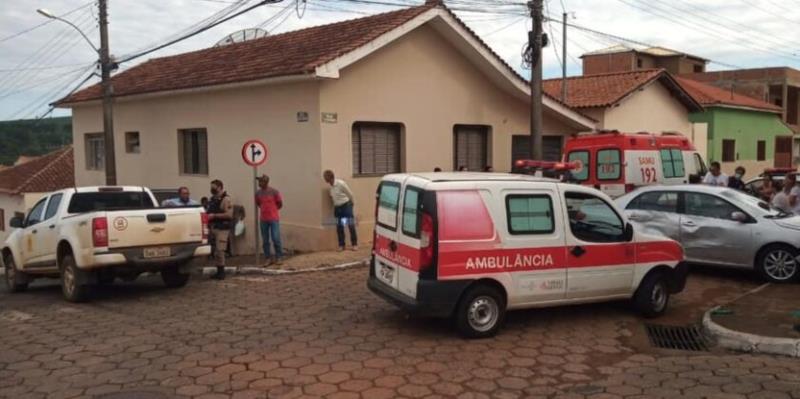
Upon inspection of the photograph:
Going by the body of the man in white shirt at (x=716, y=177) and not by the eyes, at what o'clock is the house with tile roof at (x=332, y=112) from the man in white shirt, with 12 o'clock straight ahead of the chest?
The house with tile roof is roughly at 2 o'clock from the man in white shirt.

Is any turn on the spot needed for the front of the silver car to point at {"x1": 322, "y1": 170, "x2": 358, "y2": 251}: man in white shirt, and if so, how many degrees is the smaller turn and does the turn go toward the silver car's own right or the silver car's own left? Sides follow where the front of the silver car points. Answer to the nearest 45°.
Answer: approximately 135° to the silver car's own right

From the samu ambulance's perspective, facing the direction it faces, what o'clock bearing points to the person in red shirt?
The person in red shirt is roughly at 6 o'clock from the samu ambulance.

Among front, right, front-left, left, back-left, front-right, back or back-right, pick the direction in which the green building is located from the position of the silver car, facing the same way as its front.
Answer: back-left

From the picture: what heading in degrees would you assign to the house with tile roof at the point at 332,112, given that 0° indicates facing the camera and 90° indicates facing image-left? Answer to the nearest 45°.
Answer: approximately 315°

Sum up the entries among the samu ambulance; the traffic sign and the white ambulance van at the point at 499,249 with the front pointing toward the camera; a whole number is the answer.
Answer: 1

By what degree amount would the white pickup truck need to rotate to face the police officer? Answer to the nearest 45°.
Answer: approximately 90° to its right

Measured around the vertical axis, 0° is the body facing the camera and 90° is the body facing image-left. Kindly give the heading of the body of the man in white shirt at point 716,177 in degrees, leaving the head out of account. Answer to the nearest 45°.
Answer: approximately 0°

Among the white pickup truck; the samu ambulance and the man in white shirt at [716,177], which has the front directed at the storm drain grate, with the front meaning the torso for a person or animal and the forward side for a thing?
the man in white shirt

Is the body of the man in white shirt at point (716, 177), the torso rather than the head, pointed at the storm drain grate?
yes
